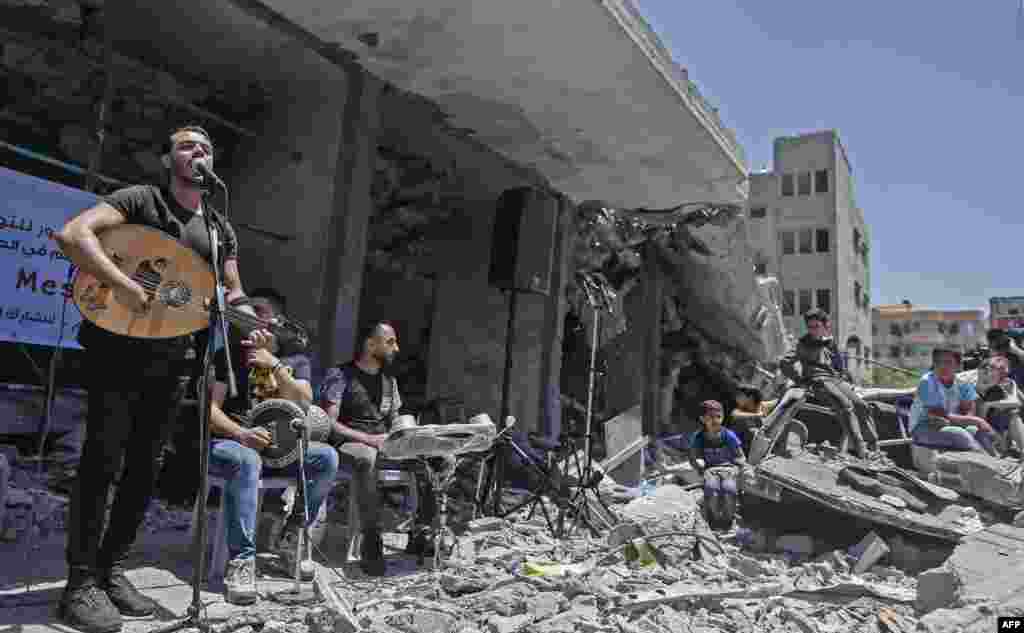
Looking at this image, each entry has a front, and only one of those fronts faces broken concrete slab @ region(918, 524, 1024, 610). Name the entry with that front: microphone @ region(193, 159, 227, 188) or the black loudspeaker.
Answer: the black loudspeaker

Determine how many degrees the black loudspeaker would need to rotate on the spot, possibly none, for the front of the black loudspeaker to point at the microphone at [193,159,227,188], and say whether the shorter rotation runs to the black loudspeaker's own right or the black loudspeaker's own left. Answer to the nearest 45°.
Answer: approximately 45° to the black loudspeaker's own right

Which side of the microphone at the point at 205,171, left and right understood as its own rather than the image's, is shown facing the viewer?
left

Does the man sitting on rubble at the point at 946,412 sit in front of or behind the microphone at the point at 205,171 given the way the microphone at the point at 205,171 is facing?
behind

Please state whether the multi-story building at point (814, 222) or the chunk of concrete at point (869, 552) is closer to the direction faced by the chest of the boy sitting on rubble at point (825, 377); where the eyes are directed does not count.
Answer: the chunk of concrete

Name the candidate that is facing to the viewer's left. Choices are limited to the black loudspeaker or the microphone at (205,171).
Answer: the microphone

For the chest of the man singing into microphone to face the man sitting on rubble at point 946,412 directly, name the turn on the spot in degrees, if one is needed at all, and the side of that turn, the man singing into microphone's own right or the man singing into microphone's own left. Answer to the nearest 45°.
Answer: approximately 45° to the man singing into microphone's own left
